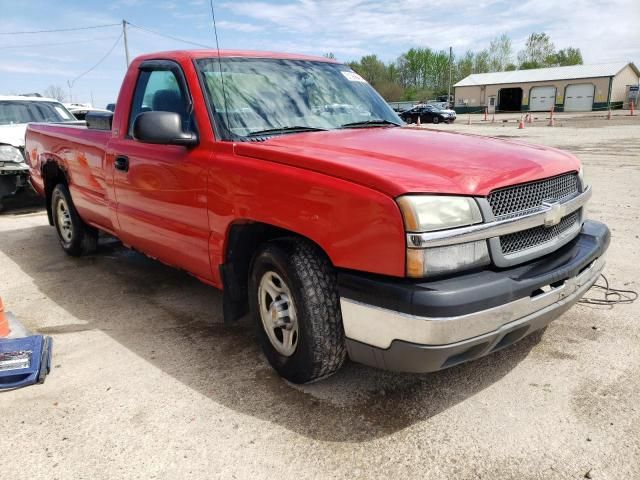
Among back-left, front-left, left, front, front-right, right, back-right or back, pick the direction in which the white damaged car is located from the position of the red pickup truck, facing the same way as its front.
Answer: back

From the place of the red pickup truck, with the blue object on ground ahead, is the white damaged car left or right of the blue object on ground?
right

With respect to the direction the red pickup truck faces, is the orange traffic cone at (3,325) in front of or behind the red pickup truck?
behind

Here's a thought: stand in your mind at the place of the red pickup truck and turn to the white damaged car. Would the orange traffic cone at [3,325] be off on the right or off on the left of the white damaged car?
left

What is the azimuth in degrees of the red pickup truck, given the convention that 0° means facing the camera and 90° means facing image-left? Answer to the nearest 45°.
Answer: approximately 315°

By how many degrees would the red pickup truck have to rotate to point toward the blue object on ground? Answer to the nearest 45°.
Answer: approximately 135° to its right
